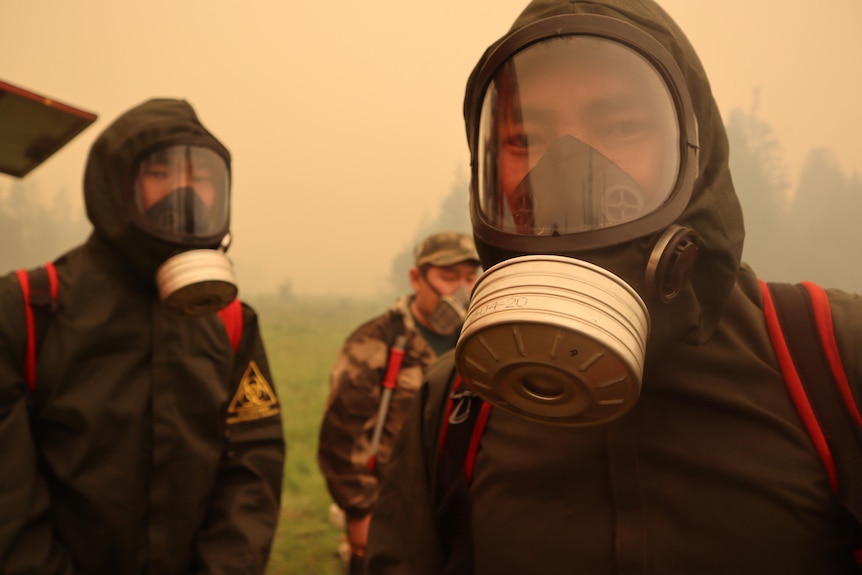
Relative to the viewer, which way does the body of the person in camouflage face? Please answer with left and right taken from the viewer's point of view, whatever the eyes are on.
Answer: facing the viewer and to the right of the viewer

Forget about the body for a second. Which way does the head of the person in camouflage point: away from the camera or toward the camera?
toward the camera
